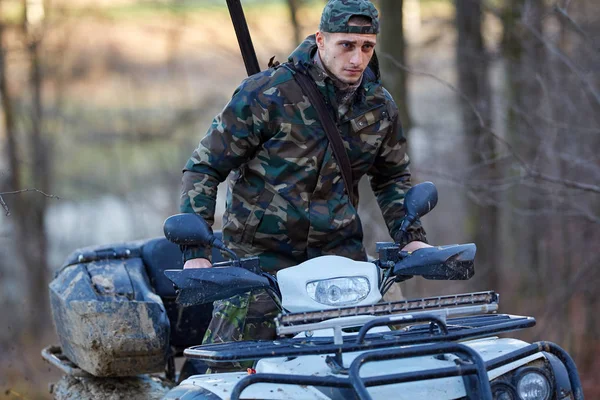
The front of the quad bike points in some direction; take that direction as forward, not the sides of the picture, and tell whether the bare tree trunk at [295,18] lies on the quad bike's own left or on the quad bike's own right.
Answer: on the quad bike's own left

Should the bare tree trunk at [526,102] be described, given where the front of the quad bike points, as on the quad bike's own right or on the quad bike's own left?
on the quad bike's own left

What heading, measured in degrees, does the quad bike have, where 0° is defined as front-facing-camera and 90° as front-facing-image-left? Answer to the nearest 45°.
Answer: approximately 315°
